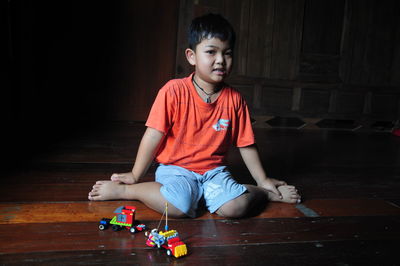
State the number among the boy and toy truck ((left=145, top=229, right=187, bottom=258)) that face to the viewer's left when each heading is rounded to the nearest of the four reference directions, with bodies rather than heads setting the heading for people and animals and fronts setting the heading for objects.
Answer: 0

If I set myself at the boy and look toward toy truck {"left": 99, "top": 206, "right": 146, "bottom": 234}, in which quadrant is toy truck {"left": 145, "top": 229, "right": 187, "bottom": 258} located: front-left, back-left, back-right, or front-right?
front-left

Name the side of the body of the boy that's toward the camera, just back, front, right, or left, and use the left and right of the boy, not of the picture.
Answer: front

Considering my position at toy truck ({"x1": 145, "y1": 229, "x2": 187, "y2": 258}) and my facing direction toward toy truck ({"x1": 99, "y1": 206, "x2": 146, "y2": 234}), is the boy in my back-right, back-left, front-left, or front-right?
front-right

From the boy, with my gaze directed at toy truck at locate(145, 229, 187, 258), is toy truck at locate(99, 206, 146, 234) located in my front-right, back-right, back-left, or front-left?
front-right

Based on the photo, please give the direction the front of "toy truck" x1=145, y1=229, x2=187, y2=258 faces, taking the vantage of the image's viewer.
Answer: facing the viewer and to the right of the viewer
